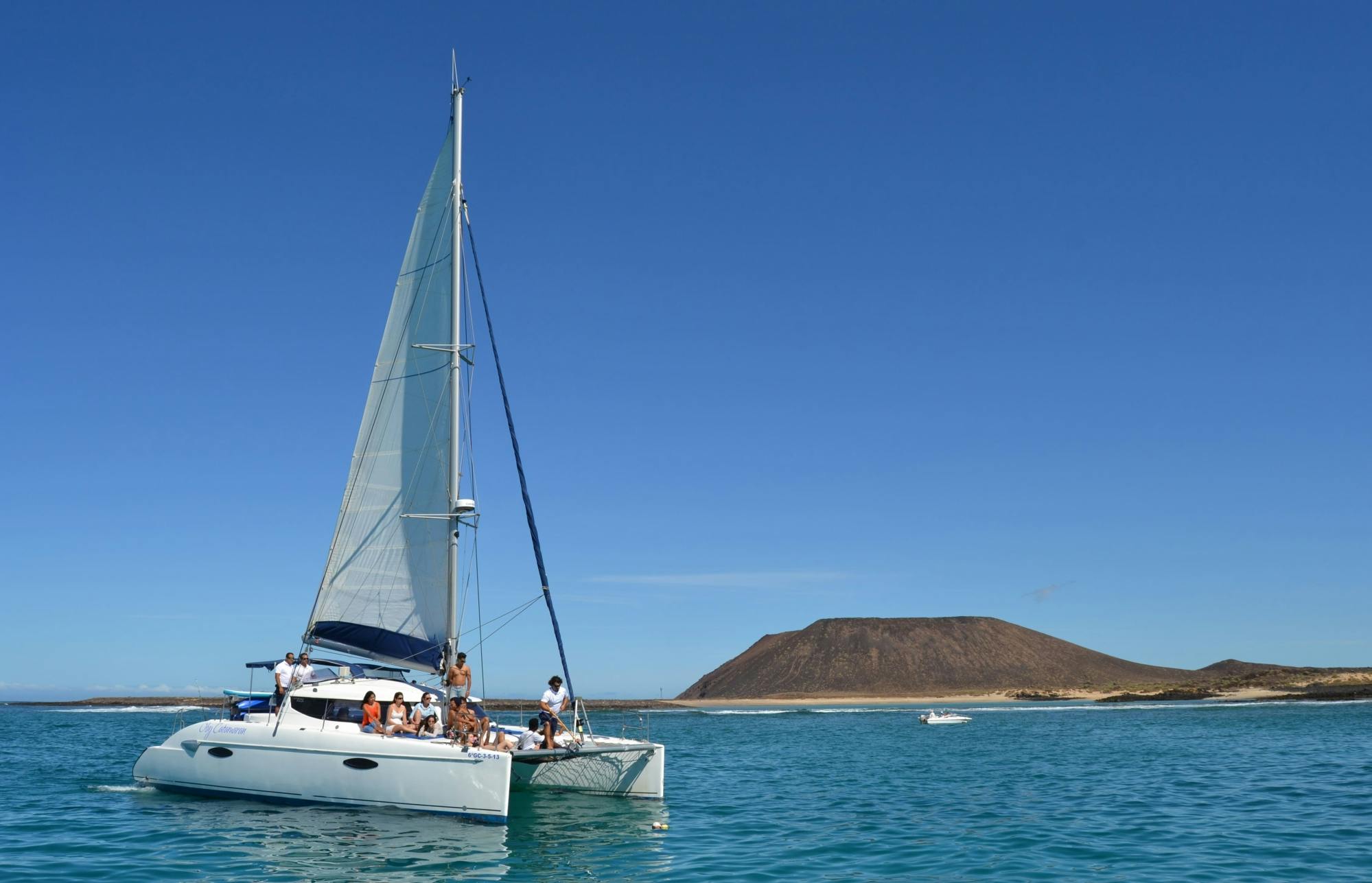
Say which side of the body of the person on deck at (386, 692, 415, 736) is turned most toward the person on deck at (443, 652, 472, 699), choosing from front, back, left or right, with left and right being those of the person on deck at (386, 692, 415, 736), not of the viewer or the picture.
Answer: left

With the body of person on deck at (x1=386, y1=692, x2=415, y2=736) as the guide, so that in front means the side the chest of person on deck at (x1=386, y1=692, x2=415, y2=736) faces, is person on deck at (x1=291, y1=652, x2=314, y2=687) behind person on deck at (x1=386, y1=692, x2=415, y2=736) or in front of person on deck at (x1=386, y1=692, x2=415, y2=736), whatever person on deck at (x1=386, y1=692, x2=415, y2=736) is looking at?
behind

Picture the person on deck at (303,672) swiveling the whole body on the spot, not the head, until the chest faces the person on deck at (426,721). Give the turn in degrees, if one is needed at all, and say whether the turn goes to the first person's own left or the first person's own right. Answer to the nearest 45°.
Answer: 0° — they already face them

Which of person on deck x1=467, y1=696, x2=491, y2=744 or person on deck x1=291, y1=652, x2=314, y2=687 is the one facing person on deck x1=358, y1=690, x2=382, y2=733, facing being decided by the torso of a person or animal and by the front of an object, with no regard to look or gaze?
person on deck x1=291, y1=652, x2=314, y2=687

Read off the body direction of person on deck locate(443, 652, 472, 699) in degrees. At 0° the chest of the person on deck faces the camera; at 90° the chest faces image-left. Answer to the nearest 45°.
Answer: approximately 315°

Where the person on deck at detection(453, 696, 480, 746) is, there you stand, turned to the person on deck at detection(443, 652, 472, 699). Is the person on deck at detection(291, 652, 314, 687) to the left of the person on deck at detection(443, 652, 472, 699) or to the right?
left
